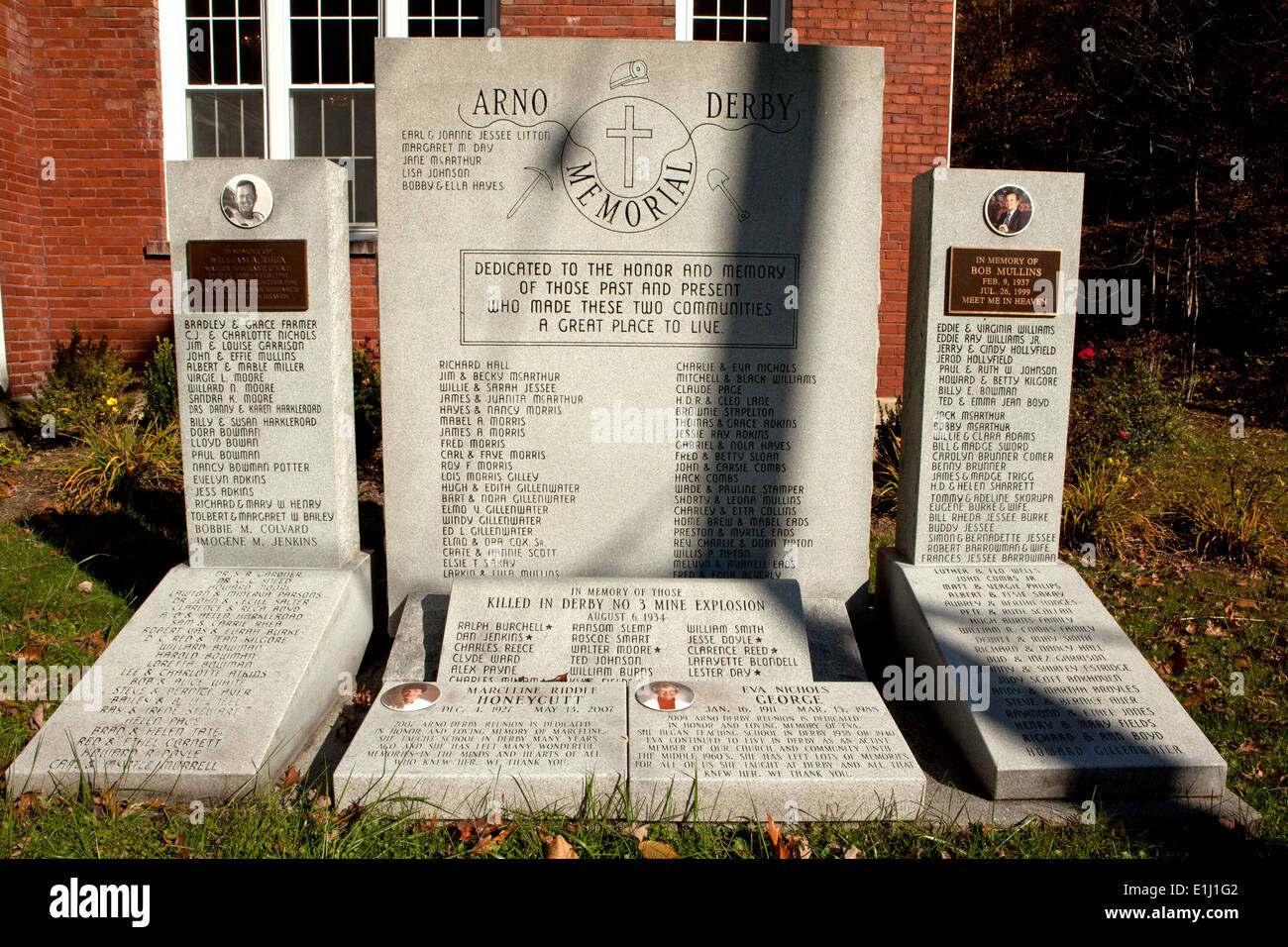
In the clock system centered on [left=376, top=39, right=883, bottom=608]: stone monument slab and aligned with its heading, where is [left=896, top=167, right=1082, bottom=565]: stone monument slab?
[left=896, top=167, right=1082, bottom=565]: stone monument slab is roughly at 9 o'clock from [left=376, top=39, right=883, bottom=608]: stone monument slab.

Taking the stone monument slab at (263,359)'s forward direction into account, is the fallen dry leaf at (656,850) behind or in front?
in front

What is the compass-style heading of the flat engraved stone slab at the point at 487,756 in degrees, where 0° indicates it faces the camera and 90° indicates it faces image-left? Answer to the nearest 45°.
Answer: approximately 0°

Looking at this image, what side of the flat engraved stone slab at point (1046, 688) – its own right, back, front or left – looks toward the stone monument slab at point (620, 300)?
right

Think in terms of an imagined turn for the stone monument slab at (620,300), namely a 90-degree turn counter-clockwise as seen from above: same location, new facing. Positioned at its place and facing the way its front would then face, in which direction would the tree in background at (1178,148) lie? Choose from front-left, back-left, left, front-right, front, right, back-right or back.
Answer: front-left

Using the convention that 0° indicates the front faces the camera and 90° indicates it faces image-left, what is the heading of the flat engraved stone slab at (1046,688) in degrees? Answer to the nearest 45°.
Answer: approximately 0°

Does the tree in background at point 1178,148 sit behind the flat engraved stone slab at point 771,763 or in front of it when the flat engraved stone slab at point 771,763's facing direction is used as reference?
behind
